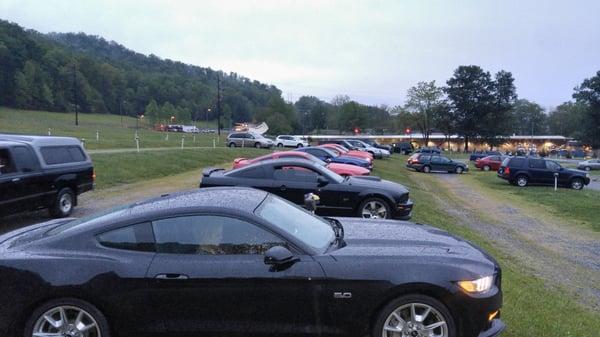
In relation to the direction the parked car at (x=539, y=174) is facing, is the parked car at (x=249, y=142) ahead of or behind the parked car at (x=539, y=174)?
behind

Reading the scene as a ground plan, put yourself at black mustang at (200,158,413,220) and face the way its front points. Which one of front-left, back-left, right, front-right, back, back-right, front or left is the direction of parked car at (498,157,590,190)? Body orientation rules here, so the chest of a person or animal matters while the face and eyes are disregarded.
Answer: front-left

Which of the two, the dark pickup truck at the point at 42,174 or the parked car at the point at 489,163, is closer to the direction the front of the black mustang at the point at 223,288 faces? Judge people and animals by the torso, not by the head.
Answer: the parked car

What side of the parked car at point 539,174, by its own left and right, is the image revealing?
right

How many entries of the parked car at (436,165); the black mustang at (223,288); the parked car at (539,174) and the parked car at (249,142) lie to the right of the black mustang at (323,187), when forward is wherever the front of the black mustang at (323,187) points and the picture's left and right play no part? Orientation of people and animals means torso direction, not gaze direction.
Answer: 1

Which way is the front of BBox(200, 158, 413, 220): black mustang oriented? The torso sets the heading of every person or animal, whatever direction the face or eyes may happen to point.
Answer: to the viewer's right

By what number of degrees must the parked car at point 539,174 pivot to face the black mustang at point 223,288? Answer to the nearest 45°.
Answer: approximately 90° to its right

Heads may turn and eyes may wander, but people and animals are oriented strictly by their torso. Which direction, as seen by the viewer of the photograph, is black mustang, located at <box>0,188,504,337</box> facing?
facing to the right of the viewer

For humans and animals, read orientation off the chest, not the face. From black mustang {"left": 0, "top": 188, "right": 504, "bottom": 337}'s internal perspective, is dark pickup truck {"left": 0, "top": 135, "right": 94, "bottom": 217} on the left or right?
on its left

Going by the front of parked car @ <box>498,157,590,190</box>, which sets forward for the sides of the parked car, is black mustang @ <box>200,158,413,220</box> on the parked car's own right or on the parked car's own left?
on the parked car's own right

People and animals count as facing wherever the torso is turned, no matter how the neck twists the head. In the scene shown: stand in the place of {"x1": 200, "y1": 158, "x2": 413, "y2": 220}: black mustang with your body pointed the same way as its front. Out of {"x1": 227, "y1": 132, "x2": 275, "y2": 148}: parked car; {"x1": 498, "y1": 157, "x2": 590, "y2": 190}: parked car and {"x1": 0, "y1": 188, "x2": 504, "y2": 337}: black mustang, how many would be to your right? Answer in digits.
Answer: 1

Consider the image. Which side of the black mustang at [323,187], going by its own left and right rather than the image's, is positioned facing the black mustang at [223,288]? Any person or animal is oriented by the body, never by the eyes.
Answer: right

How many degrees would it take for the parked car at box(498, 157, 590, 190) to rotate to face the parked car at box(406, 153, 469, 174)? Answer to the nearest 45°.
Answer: approximately 135° to its left

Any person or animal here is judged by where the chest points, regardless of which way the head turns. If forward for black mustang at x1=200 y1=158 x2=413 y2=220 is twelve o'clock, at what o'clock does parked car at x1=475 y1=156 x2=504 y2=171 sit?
The parked car is roughly at 10 o'clock from the black mustang.

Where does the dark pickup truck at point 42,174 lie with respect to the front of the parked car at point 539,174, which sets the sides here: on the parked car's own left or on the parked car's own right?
on the parked car's own right
